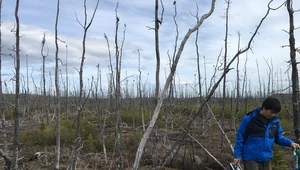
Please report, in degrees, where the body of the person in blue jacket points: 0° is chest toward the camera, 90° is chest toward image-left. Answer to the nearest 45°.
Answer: approximately 315°
